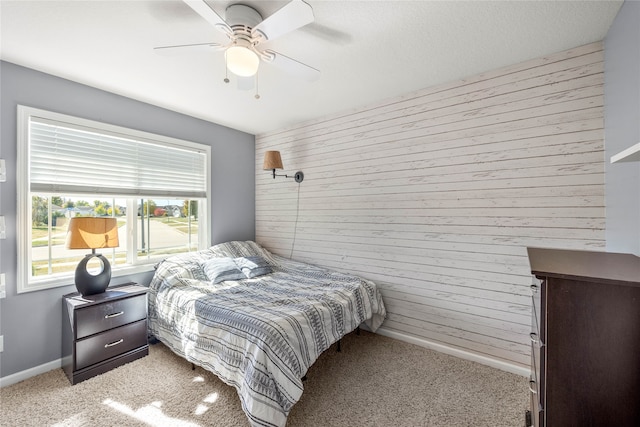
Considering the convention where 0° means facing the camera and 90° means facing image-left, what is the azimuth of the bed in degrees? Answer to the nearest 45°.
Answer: approximately 315°

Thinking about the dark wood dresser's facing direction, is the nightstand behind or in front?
in front

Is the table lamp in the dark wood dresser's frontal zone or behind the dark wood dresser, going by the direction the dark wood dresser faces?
frontal zone

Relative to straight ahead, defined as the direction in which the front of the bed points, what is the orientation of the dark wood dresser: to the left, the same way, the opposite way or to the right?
the opposite way

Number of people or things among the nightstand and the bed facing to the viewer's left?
0

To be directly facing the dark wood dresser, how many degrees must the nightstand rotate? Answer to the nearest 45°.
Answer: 0° — it already faces it

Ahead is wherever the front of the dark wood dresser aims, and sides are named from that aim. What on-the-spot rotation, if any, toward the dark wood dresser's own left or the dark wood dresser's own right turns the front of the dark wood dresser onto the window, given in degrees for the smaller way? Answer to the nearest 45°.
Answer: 0° — it already faces it

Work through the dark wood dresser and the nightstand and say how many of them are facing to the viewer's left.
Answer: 1

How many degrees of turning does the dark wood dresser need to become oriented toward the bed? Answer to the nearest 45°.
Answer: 0° — it already faces it

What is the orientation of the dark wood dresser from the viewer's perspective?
to the viewer's left

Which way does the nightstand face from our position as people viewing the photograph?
facing the viewer and to the right of the viewer

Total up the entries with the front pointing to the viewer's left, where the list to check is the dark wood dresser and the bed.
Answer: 1

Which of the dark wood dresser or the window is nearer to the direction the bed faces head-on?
the dark wood dresser
